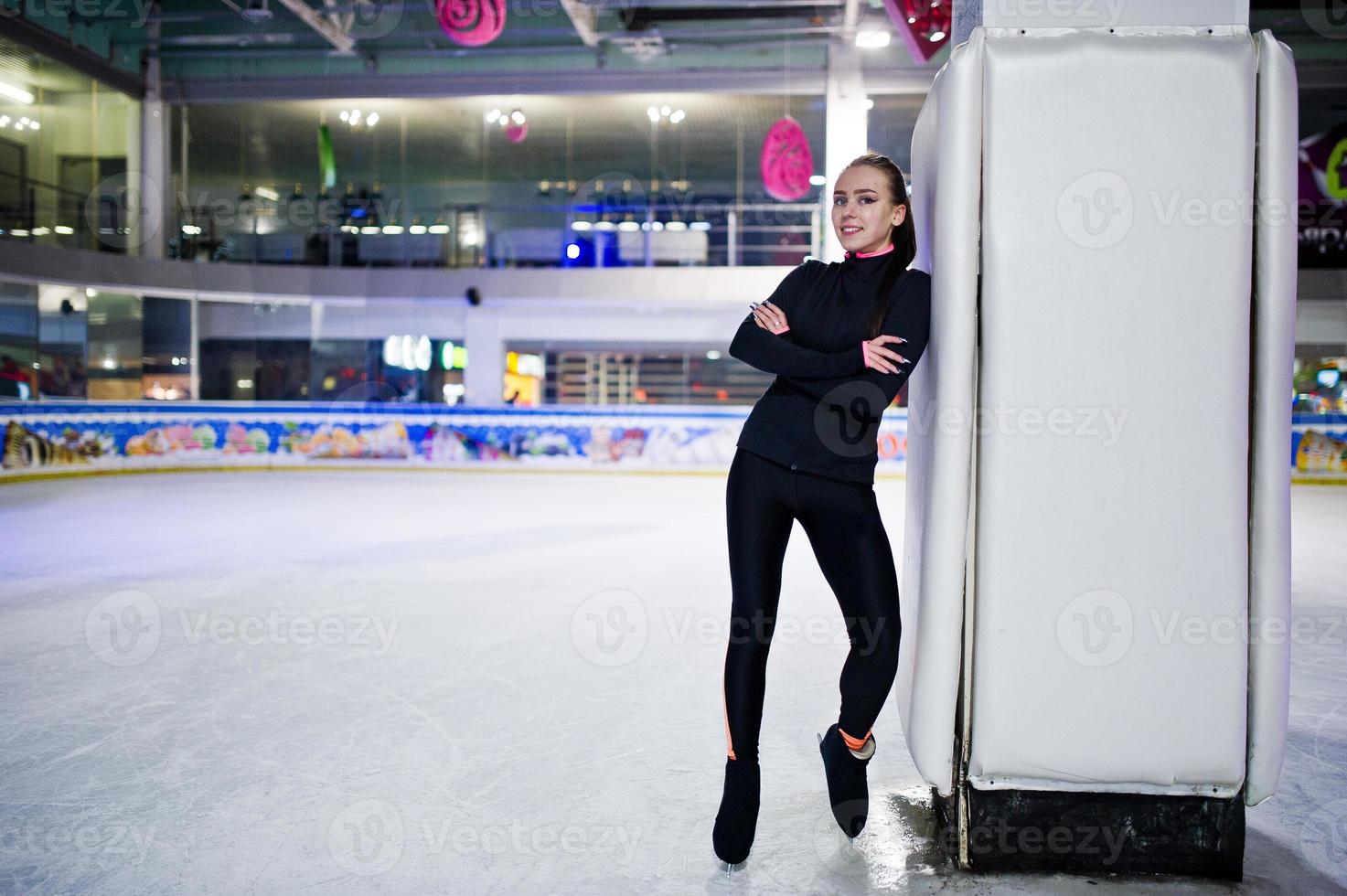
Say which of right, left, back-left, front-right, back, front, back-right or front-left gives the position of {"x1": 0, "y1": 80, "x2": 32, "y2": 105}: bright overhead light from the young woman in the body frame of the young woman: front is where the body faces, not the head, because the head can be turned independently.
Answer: back-right

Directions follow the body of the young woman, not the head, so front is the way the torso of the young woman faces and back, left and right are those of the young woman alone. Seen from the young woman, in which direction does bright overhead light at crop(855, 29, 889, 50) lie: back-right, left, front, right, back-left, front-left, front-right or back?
back

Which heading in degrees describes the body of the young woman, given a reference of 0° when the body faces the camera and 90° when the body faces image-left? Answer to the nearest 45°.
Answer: approximately 0°
